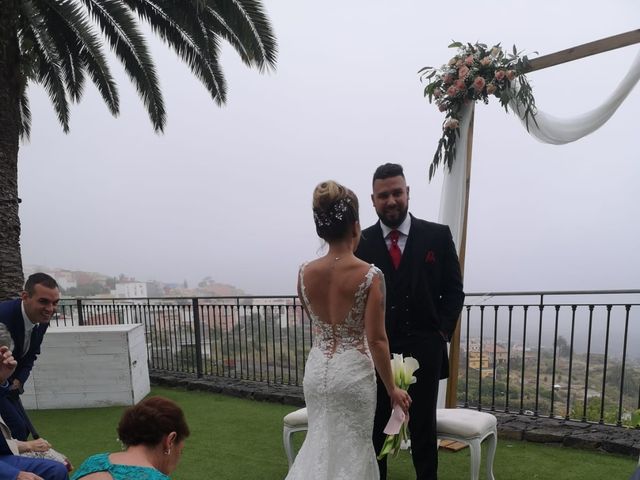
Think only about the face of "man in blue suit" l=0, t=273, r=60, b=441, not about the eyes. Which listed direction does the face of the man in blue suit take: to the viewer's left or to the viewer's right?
to the viewer's right

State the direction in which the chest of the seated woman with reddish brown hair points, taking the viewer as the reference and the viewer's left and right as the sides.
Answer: facing away from the viewer and to the right of the viewer

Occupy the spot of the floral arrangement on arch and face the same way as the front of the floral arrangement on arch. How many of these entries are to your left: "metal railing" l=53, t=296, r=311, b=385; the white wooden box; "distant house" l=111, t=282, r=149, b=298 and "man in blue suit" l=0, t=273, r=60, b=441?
0

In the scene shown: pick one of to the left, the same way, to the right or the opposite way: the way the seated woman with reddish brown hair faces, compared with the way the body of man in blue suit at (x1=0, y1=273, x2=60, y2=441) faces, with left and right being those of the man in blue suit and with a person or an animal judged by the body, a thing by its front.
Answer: to the left

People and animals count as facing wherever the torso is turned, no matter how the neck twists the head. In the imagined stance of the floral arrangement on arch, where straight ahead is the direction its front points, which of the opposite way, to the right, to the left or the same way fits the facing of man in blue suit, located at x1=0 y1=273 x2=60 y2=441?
to the left

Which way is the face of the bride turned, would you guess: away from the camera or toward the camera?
away from the camera

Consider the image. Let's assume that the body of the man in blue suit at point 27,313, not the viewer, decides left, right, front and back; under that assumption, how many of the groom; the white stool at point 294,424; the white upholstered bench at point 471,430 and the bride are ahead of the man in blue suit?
4

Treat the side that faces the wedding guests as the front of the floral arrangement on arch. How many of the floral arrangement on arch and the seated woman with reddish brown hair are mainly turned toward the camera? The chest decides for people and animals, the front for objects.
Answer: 1

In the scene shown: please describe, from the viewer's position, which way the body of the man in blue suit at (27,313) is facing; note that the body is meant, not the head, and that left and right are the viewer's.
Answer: facing the viewer and to the right of the viewer

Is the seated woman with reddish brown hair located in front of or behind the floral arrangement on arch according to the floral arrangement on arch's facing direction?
in front

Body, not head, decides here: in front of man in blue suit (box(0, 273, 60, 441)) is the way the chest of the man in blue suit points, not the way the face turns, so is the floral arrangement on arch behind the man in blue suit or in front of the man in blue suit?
in front

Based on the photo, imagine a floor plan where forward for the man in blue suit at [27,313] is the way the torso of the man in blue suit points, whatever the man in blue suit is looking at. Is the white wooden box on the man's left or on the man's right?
on the man's left

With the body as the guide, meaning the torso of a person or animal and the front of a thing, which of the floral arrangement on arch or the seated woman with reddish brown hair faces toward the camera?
the floral arrangement on arch

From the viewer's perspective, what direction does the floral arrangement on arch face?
toward the camera

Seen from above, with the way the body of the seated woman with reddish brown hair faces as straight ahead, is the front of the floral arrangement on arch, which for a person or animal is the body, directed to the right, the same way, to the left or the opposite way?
the opposite way

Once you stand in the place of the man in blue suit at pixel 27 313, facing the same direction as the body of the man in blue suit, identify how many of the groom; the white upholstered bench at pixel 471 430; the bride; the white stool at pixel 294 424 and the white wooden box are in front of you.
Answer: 4
